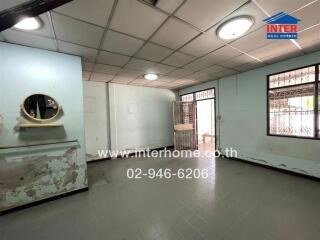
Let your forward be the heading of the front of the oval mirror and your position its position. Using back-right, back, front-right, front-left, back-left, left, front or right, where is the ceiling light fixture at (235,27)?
front-left

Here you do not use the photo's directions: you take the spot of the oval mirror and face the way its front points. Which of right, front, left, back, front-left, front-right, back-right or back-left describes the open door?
left

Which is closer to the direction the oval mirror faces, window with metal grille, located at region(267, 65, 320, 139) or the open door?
the window with metal grille

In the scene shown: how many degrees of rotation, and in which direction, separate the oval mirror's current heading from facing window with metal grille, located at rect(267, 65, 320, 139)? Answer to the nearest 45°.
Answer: approximately 45° to its left

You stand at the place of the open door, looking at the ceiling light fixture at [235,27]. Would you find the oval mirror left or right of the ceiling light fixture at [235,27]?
right

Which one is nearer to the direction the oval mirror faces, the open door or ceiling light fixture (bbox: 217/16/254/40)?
the ceiling light fixture
